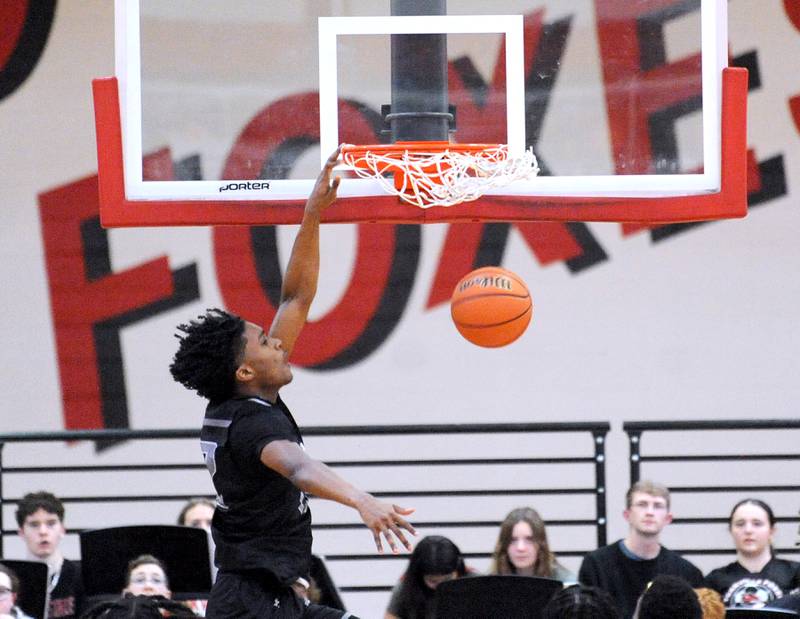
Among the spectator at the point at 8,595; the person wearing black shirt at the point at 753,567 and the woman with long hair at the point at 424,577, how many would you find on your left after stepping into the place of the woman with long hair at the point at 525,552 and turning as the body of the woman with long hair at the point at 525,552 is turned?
1

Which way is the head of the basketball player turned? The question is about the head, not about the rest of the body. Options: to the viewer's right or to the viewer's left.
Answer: to the viewer's right

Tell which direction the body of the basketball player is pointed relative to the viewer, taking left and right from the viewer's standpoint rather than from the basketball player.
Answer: facing to the right of the viewer

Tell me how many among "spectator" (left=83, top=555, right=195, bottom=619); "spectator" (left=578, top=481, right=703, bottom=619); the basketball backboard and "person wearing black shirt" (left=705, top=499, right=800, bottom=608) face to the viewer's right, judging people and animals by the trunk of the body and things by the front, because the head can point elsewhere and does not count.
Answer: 0

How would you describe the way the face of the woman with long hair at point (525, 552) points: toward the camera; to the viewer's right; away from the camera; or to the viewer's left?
toward the camera

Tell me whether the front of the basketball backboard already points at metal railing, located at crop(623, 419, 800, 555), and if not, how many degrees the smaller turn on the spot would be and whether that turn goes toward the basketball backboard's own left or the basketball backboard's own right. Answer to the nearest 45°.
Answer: approximately 135° to the basketball backboard's own left

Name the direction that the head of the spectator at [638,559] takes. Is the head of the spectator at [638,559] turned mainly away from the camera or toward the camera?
toward the camera

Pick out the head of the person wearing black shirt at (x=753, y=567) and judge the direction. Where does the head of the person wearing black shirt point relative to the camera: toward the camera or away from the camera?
toward the camera

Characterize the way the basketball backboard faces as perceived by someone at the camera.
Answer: facing the viewer

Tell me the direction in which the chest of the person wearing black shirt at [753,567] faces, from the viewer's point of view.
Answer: toward the camera

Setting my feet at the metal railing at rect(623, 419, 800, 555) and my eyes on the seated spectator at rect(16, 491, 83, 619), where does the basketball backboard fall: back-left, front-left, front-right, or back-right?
front-left

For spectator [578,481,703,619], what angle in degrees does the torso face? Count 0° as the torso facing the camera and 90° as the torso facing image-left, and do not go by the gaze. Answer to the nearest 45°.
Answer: approximately 0°
